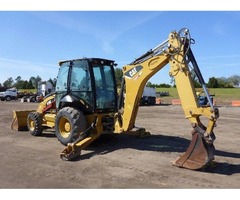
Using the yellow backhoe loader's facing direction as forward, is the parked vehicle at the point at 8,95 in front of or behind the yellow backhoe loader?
in front

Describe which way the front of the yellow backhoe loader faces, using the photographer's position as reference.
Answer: facing away from the viewer and to the left of the viewer
